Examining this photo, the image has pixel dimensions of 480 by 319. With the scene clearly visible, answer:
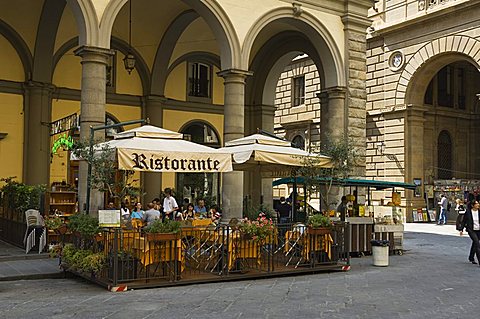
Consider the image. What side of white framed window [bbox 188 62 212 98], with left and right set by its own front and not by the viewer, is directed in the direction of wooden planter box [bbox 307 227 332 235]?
front

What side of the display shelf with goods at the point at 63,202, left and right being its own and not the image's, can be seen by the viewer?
front

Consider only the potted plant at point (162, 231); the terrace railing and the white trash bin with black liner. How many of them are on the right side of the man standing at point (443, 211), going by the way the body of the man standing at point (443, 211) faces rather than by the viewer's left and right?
0

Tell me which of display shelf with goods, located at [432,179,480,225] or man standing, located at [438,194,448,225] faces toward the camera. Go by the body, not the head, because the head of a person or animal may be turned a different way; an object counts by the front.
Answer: the display shelf with goods

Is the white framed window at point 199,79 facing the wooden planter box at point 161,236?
yes

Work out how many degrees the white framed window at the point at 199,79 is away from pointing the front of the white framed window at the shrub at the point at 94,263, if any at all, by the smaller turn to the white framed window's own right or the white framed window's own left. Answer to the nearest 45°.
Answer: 0° — it already faces it

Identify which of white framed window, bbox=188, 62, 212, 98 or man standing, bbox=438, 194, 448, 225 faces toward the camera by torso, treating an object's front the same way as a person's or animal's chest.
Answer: the white framed window

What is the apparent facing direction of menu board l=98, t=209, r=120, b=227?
toward the camera

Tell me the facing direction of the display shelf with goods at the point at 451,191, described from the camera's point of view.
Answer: facing the viewer

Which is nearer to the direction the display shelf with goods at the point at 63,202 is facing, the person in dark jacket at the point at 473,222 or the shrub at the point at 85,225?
the shrub
